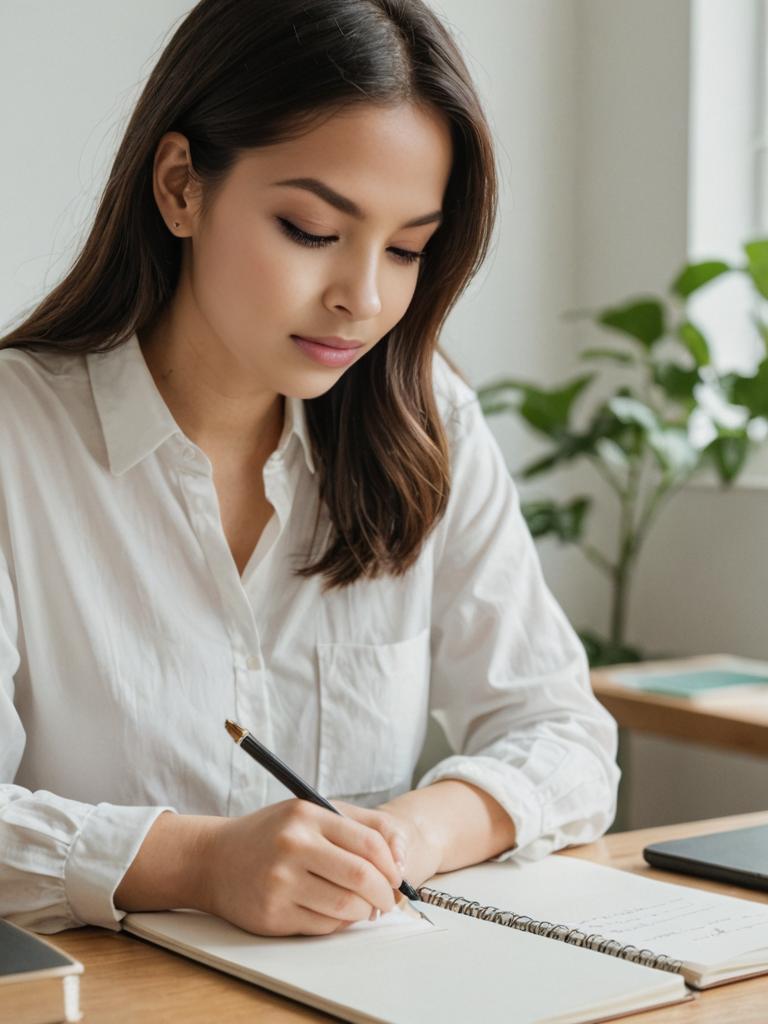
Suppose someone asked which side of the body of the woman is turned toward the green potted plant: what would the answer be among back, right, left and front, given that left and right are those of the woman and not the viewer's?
left

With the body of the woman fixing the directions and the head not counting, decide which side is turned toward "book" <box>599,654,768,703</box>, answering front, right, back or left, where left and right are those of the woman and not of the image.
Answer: left

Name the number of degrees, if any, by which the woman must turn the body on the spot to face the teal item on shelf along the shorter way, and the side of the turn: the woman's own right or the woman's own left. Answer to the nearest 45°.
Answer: approximately 90° to the woman's own left

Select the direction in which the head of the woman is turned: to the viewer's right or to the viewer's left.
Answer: to the viewer's right

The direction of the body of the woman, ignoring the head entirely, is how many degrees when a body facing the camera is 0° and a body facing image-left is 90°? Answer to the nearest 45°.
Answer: approximately 315°

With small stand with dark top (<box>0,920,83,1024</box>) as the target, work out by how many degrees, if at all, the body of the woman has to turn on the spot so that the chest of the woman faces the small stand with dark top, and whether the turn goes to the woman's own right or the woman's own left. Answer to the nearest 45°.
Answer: approximately 45° to the woman's own right
